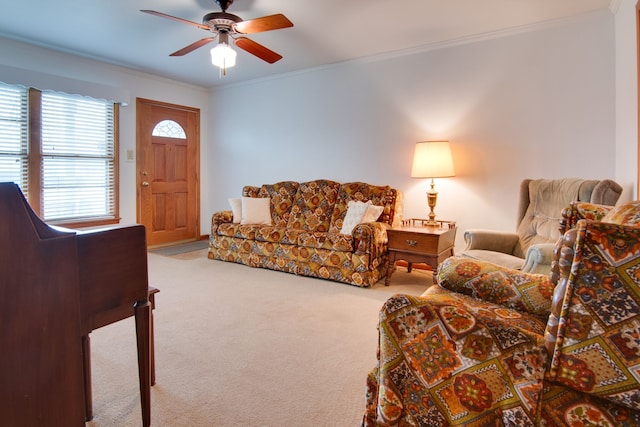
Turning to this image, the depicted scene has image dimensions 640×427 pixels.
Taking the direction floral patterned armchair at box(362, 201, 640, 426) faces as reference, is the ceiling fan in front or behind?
in front

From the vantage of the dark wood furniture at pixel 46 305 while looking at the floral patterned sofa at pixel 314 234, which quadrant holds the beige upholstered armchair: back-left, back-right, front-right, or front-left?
front-right

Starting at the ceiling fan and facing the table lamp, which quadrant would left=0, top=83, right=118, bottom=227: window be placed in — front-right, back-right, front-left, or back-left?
back-left

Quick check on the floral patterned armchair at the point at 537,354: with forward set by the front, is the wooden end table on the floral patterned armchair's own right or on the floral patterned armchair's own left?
on the floral patterned armchair's own right

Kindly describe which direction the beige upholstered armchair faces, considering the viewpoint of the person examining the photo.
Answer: facing the viewer and to the left of the viewer

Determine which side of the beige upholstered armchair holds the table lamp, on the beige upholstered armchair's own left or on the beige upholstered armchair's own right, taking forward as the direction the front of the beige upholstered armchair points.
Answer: on the beige upholstered armchair's own right

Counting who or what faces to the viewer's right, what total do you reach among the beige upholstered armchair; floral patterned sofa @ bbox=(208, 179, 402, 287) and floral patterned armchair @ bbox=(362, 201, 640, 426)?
0

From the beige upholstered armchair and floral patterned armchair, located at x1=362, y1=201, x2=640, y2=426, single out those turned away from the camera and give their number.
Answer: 0

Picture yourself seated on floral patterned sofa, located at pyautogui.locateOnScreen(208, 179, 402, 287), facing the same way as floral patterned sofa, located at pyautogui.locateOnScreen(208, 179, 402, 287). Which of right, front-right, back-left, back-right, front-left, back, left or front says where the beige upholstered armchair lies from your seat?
left

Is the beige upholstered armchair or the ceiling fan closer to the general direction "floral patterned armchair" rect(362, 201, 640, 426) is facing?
the ceiling fan

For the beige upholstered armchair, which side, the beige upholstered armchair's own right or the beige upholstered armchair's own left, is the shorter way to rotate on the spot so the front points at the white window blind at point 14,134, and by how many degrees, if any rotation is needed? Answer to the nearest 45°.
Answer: approximately 45° to the beige upholstered armchair's own right

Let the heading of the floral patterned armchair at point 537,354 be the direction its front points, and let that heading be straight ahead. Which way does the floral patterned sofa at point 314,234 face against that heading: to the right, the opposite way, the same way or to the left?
to the left

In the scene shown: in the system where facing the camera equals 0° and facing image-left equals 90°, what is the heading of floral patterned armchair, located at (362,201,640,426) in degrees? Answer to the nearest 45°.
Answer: approximately 90°

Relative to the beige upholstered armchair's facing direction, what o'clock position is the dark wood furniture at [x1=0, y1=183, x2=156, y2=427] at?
The dark wood furniture is roughly at 11 o'clock from the beige upholstered armchair.

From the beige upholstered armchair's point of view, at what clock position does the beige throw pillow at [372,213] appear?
The beige throw pillow is roughly at 2 o'clock from the beige upholstered armchair.

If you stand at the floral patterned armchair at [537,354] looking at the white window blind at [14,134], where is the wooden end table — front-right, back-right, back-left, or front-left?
front-right
